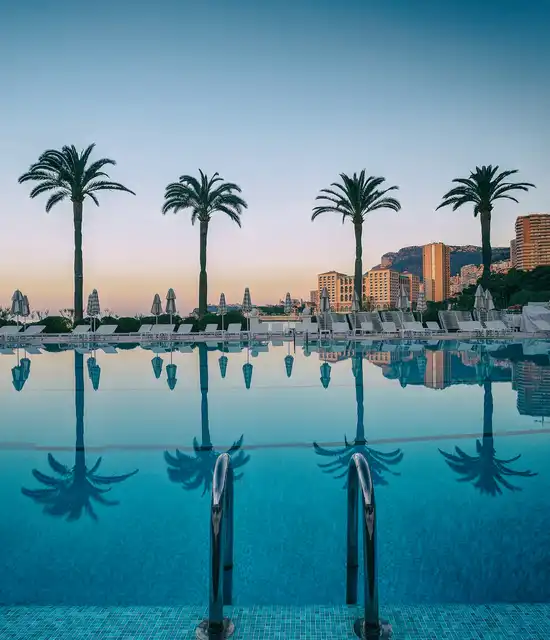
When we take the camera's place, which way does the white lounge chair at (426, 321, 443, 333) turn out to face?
facing the viewer and to the right of the viewer

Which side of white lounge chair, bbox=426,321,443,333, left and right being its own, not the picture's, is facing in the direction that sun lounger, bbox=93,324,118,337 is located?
right

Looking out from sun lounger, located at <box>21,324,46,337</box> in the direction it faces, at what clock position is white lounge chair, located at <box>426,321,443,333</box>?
The white lounge chair is roughly at 8 o'clock from the sun lounger.

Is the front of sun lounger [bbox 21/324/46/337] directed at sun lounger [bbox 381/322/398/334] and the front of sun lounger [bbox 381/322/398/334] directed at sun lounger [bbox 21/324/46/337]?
no

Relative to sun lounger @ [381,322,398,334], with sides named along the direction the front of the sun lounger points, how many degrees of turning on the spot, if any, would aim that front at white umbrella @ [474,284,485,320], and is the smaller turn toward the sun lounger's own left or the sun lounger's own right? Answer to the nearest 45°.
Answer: approximately 45° to the sun lounger's own left

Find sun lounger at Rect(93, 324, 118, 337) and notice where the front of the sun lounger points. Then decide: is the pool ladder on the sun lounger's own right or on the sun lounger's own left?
on the sun lounger's own left

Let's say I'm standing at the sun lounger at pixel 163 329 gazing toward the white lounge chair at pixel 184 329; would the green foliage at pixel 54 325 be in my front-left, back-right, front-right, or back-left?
back-left

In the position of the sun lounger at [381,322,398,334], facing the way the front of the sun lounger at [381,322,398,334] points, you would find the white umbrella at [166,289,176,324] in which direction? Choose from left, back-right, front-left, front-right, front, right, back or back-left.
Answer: back-right

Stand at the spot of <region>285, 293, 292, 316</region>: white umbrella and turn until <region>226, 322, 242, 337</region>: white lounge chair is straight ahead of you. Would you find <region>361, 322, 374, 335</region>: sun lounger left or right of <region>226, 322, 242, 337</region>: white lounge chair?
left

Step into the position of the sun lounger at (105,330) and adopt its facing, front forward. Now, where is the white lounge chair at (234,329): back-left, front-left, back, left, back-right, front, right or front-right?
back-left

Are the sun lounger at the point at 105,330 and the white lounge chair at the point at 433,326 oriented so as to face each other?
no

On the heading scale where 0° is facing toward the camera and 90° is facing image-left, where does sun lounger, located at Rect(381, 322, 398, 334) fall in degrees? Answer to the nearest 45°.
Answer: approximately 315°

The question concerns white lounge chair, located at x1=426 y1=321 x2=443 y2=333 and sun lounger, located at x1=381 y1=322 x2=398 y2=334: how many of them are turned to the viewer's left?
0

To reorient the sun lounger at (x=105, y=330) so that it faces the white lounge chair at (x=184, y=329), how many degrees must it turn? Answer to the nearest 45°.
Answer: approximately 135° to its left

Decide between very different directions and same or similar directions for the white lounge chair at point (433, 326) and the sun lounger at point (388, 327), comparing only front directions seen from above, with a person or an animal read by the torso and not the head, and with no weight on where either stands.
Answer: same or similar directions

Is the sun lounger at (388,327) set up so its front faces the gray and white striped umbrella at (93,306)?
no

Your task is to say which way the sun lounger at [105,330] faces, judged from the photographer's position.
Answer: facing the viewer and to the left of the viewer

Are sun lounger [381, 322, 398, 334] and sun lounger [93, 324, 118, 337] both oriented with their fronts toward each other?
no

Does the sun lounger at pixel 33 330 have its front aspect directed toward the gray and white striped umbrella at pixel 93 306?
no

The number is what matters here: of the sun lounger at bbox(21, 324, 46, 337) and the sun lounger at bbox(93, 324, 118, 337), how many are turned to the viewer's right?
0

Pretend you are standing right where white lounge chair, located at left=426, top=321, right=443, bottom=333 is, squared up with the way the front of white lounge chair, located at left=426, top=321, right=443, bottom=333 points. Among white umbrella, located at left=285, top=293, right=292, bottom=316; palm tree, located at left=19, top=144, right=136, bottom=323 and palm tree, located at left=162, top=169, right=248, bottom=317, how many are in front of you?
0

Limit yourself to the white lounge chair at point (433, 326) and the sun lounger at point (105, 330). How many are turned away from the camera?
0
